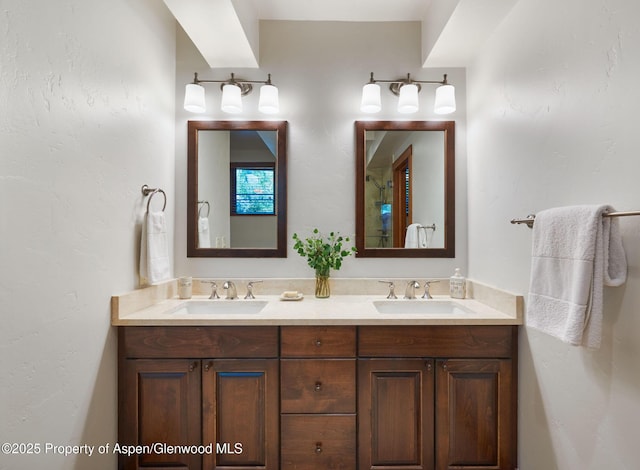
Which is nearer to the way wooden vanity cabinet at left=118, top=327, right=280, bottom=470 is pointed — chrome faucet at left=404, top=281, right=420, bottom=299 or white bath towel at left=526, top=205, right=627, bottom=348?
the white bath towel

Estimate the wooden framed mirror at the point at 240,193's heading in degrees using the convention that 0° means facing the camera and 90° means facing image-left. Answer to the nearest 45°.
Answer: approximately 0°

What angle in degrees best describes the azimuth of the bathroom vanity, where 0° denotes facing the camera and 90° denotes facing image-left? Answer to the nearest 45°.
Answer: approximately 0°
